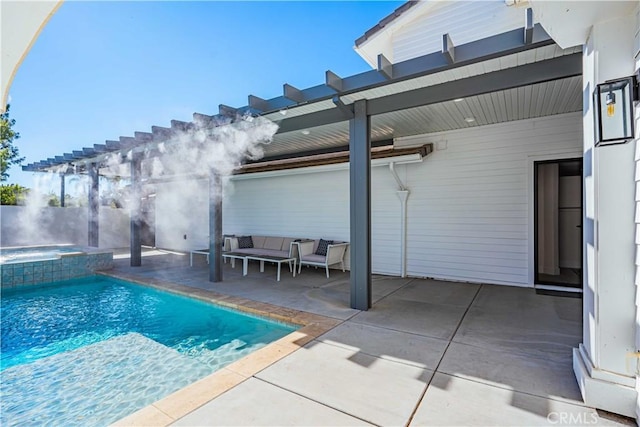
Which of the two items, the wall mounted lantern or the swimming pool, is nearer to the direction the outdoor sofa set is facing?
the swimming pool

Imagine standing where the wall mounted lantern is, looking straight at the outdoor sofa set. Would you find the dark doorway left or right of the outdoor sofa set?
right

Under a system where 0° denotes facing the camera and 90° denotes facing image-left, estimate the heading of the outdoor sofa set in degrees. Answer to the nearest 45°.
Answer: approximately 45°

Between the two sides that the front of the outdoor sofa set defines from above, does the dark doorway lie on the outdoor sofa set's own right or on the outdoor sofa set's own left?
on the outdoor sofa set's own left

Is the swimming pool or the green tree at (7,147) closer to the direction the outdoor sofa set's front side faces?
the swimming pool

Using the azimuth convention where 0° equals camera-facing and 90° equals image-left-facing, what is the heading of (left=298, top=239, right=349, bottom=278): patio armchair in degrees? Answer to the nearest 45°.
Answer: approximately 45°

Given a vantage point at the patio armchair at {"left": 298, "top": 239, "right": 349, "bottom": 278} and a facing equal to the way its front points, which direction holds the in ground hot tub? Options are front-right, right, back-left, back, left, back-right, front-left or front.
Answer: front-right

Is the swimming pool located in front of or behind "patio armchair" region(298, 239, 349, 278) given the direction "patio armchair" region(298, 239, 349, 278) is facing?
in front

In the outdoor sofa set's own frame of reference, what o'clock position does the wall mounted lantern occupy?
The wall mounted lantern is roughly at 10 o'clock from the outdoor sofa set.

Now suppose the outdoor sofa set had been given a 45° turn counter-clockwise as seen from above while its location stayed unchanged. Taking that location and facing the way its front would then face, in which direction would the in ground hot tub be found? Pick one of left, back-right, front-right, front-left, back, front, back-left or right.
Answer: right

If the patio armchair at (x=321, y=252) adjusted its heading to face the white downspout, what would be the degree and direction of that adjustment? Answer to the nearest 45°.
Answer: approximately 135° to its left

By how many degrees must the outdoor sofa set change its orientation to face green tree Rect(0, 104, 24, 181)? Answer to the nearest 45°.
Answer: approximately 90° to its right

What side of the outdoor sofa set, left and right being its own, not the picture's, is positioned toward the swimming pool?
front

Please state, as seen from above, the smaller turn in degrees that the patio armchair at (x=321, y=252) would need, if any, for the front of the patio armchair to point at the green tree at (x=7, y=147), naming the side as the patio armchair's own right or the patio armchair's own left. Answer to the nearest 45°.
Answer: approximately 45° to the patio armchair's own right

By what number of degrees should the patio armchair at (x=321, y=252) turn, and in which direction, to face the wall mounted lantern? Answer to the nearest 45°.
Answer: approximately 45° to its left

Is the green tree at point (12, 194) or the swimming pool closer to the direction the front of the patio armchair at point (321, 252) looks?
the swimming pool

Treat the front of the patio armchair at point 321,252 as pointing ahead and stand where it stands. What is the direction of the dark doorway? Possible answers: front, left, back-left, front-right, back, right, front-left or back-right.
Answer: back-left
